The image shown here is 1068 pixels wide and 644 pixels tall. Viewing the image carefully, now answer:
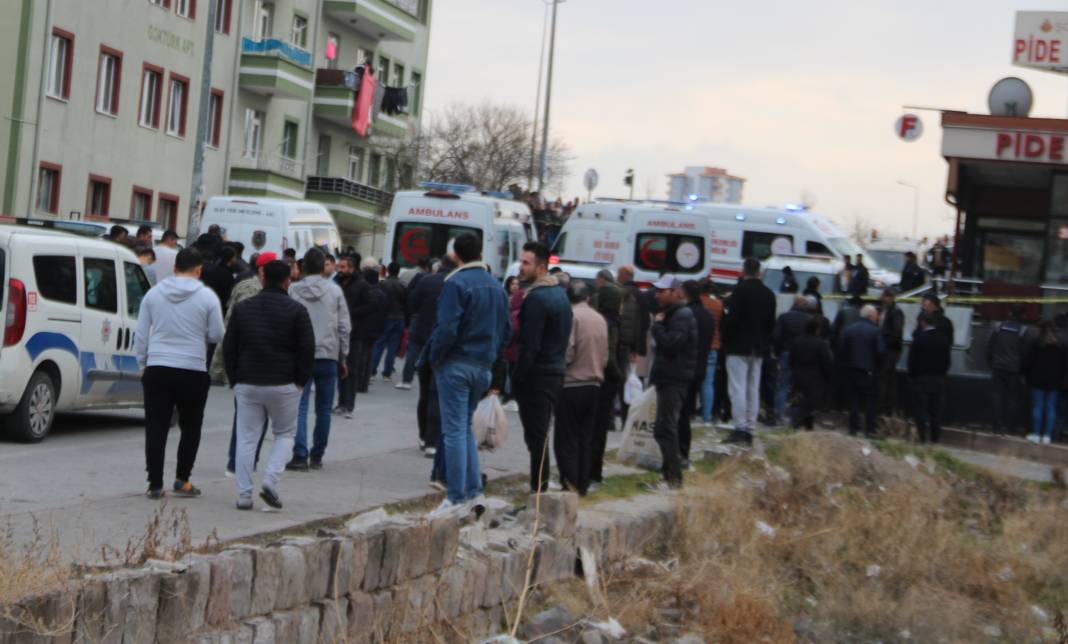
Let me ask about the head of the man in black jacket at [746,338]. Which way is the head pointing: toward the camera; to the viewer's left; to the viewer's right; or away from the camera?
away from the camera

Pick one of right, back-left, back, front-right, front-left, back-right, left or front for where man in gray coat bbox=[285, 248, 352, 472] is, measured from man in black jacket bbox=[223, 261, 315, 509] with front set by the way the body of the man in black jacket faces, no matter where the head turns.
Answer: front

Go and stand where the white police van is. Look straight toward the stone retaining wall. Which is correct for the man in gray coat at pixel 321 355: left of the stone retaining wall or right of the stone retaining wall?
left

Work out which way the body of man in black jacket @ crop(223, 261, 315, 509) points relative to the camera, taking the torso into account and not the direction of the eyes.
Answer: away from the camera

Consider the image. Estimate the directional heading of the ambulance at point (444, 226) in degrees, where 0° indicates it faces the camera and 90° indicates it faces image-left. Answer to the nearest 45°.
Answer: approximately 225°

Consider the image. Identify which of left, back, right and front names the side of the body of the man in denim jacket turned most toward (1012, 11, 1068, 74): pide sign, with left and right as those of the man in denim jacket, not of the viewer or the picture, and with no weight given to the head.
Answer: right

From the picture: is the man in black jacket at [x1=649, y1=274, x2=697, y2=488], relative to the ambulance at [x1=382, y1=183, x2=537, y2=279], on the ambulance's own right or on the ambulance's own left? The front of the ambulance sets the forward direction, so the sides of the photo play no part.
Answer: on the ambulance's own right

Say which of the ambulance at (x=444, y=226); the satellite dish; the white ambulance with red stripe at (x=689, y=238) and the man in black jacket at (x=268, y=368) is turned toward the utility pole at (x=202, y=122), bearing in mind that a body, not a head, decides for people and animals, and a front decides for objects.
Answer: the man in black jacket

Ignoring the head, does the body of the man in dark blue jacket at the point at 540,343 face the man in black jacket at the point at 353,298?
no

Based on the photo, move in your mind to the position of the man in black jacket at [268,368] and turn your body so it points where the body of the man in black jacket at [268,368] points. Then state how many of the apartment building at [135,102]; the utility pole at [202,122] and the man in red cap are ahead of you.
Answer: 3

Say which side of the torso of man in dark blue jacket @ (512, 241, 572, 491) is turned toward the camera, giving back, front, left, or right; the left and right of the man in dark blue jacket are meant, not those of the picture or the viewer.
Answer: left
